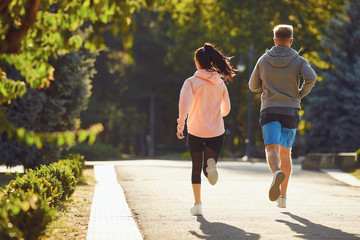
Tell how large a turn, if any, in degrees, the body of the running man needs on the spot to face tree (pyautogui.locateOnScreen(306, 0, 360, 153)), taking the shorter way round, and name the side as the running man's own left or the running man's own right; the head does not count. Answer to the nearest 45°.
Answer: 0° — they already face it

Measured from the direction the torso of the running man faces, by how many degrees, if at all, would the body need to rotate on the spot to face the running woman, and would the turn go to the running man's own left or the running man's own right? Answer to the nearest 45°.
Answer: approximately 90° to the running man's own left

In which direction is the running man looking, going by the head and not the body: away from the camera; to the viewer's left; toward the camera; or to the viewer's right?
away from the camera

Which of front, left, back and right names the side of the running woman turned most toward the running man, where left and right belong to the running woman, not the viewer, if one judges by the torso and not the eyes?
right

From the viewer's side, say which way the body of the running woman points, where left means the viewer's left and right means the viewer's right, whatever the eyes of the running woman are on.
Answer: facing away from the viewer

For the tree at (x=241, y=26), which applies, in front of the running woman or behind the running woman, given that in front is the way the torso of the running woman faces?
in front

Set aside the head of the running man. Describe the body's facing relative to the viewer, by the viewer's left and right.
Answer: facing away from the viewer

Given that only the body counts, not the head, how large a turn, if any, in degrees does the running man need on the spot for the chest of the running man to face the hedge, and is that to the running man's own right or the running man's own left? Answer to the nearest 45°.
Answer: approximately 135° to the running man's own left

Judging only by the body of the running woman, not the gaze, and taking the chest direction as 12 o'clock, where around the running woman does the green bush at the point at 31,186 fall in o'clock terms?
The green bush is roughly at 8 o'clock from the running woman.

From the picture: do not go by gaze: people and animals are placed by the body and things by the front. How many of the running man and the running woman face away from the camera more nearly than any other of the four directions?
2

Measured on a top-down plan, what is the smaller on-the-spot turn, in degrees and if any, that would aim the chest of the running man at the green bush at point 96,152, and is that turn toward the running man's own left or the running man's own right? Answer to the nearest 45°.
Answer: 0° — they already face it
